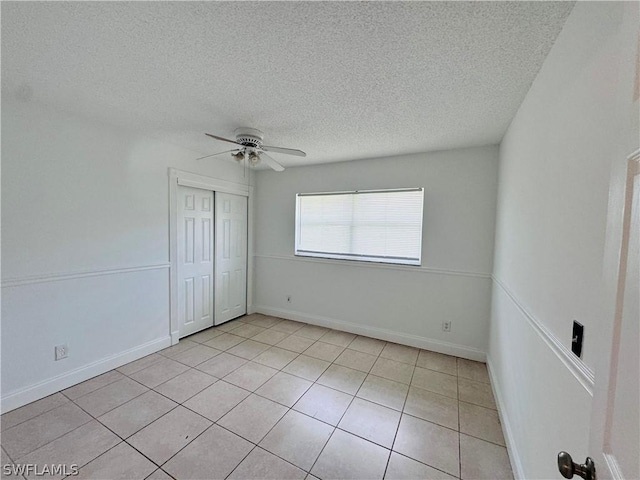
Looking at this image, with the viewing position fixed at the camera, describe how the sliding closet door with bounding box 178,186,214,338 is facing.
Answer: facing the viewer and to the right of the viewer

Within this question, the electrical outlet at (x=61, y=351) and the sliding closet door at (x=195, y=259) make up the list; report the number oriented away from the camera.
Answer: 0

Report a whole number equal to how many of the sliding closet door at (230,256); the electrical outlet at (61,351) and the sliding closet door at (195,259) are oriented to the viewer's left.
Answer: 0

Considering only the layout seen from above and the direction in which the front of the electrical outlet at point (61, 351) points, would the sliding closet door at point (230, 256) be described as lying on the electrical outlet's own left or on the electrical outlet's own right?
on the electrical outlet's own left

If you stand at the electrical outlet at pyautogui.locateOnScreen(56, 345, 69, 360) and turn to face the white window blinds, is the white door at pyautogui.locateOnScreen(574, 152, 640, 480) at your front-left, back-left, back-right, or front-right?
front-right

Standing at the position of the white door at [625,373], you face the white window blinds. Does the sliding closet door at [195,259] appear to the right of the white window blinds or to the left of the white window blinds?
left

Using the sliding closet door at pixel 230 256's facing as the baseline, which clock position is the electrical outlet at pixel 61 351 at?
The electrical outlet is roughly at 3 o'clock from the sliding closet door.

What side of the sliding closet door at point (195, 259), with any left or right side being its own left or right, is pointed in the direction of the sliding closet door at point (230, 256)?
left

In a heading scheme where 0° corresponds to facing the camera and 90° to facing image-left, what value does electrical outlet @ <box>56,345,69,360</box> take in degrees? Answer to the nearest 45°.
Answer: approximately 315°

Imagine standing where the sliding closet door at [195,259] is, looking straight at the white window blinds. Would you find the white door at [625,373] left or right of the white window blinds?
right

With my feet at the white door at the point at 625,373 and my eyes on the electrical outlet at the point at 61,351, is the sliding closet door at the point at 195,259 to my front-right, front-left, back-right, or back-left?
front-right

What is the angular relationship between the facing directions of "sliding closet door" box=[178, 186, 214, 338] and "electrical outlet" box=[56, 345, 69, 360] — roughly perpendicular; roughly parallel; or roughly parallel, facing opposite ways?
roughly parallel

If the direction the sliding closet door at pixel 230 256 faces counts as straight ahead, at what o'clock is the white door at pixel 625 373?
The white door is roughly at 1 o'clock from the sliding closet door.

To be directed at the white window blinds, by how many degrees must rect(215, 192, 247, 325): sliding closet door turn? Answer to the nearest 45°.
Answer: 0° — it already faces it

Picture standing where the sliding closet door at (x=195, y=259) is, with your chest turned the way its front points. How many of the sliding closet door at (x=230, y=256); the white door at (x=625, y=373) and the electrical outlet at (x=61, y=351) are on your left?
1

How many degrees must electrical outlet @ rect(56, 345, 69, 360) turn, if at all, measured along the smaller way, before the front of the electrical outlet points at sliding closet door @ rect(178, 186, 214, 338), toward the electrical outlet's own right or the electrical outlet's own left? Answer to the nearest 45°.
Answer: approximately 45° to the electrical outlet's own left

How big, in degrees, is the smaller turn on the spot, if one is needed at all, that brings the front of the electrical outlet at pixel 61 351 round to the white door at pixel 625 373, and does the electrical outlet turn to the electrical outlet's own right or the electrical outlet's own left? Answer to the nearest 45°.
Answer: approximately 45° to the electrical outlet's own right
